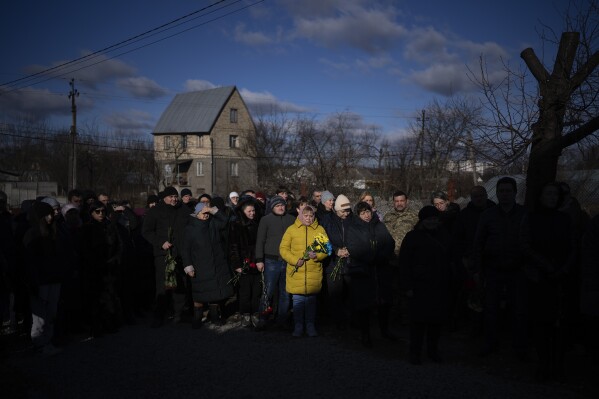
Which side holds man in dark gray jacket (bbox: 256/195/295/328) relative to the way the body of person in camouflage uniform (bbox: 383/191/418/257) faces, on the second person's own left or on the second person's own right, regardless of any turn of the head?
on the second person's own right

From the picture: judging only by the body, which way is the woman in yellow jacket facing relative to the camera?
toward the camera

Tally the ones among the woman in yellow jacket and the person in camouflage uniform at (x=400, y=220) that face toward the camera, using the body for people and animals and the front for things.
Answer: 2

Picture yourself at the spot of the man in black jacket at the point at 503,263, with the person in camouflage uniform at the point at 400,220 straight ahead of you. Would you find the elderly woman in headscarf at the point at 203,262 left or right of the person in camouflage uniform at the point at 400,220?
left

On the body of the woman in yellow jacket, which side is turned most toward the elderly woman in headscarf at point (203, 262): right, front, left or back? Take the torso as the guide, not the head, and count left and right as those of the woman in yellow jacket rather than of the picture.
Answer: right

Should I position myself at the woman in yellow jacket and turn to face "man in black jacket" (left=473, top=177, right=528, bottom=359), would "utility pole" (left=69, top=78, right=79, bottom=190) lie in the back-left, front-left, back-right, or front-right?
back-left

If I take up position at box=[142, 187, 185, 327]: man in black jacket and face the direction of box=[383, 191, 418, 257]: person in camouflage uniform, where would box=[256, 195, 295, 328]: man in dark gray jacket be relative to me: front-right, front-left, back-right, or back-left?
front-right

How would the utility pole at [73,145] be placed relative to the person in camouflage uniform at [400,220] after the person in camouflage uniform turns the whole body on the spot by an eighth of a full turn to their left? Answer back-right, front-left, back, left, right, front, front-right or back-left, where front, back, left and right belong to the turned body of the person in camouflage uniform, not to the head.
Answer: back

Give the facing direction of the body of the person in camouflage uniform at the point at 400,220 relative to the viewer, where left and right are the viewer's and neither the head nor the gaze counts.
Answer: facing the viewer

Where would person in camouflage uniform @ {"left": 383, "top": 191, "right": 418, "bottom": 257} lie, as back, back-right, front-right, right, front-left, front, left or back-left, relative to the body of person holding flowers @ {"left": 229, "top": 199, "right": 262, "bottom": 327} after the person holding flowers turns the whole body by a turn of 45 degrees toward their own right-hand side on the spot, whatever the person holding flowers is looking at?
left

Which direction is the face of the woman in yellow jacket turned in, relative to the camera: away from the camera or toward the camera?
toward the camera
